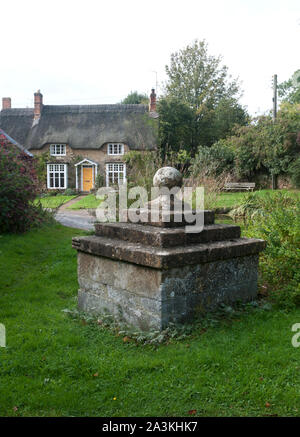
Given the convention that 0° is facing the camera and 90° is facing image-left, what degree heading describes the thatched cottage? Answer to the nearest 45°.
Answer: approximately 0°

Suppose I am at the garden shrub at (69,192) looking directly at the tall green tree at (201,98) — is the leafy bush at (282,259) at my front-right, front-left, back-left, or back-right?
back-right

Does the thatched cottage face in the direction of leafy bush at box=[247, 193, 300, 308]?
yes

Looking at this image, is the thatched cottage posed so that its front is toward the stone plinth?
yes

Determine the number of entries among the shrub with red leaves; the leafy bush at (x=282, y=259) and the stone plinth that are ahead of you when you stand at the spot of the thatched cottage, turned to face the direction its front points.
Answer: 3

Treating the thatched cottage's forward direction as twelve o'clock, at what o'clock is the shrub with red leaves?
The shrub with red leaves is roughly at 12 o'clock from the thatched cottage.
